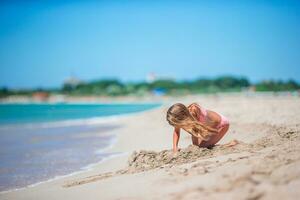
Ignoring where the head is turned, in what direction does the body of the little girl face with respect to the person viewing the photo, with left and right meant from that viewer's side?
facing to the left of the viewer
